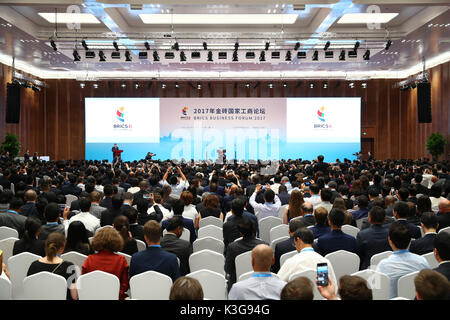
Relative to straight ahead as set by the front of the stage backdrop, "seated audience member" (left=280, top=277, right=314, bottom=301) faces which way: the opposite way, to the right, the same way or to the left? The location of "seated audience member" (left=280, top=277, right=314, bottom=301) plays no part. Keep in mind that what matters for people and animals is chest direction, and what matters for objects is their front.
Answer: the opposite way

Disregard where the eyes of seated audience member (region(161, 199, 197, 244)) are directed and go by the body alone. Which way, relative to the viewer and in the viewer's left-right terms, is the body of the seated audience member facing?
facing away from the viewer

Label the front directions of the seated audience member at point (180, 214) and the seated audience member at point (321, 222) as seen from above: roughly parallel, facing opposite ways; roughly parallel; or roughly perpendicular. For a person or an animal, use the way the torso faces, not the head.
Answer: roughly parallel

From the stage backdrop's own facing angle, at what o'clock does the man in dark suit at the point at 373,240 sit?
The man in dark suit is roughly at 12 o'clock from the stage backdrop.

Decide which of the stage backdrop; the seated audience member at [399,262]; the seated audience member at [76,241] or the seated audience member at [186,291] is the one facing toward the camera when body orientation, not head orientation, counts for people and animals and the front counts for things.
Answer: the stage backdrop

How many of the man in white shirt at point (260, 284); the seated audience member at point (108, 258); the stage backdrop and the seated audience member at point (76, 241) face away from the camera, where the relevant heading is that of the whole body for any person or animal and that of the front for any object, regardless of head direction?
3

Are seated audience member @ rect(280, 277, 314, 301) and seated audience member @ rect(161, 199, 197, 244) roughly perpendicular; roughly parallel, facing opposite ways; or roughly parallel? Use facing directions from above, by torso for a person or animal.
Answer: roughly parallel

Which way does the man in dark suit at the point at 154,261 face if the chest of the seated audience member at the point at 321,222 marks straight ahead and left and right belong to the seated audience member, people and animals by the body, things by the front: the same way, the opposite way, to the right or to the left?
the same way

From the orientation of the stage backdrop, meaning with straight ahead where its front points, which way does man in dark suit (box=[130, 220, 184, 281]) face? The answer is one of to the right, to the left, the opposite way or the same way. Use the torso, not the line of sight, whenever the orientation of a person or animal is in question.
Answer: the opposite way

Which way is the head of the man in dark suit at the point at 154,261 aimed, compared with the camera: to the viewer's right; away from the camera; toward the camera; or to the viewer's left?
away from the camera

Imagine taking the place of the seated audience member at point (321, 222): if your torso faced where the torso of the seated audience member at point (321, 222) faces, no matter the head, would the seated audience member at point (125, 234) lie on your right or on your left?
on your left

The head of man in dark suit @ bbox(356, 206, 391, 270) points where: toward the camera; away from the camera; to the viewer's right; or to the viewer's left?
away from the camera

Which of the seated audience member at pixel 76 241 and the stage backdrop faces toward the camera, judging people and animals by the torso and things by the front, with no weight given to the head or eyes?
the stage backdrop

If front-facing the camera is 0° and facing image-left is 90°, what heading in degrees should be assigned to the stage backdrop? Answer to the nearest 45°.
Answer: approximately 0°

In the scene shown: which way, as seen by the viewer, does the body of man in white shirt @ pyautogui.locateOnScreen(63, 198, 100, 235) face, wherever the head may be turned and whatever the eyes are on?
away from the camera

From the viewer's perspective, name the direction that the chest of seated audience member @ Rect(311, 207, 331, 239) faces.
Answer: away from the camera

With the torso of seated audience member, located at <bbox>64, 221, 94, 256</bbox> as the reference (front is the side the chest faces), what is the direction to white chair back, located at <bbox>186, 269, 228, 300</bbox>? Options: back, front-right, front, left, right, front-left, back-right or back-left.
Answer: back-right

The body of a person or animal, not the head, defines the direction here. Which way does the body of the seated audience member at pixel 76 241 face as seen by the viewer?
away from the camera

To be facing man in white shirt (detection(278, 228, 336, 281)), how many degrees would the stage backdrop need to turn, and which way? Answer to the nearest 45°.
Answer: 0° — it already faces them

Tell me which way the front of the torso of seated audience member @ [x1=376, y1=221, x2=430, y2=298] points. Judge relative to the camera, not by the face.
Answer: away from the camera

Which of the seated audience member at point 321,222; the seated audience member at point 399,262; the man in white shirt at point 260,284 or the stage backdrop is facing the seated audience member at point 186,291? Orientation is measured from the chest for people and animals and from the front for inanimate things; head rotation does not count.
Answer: the stage backdrop

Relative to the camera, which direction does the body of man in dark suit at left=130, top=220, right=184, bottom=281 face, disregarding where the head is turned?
away from the camera

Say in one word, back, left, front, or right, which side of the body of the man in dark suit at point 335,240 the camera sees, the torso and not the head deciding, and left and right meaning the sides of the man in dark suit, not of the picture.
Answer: back
